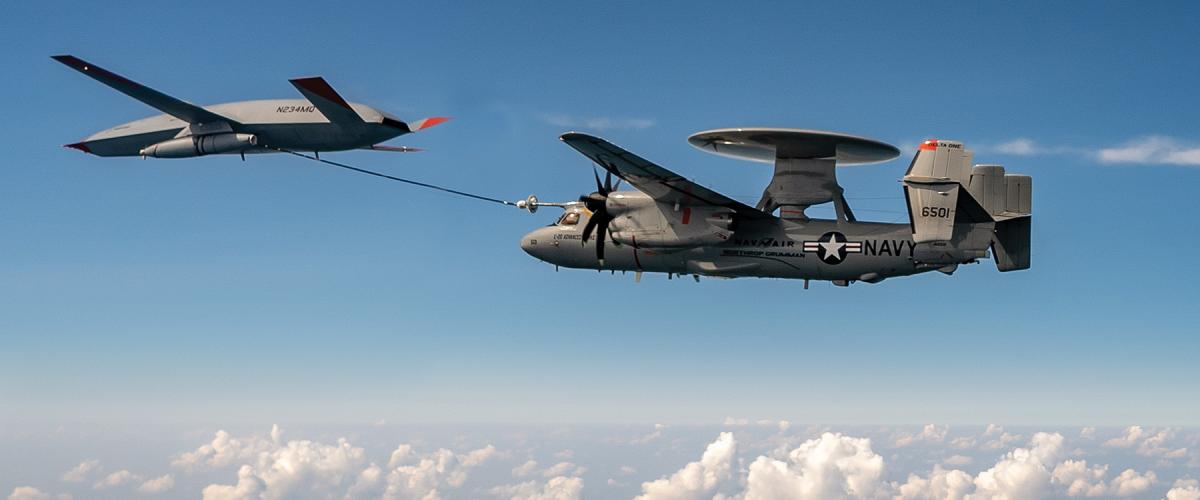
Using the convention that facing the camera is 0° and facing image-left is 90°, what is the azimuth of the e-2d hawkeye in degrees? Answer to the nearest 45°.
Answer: approximately 90°

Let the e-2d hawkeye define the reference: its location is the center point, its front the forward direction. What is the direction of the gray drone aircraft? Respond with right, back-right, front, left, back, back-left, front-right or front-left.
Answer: front
